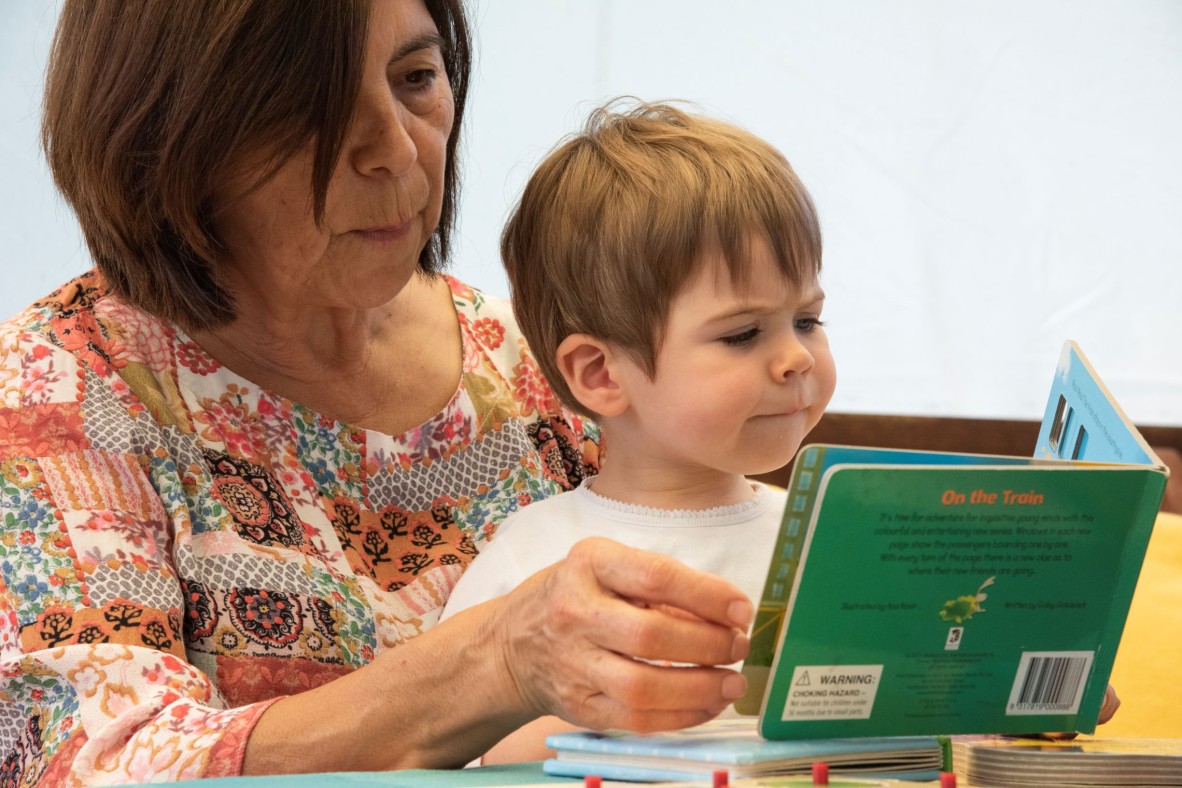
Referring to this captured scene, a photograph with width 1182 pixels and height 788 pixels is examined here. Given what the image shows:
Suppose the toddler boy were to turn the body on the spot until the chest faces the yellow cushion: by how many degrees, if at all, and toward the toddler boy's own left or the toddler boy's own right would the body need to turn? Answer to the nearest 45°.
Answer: approximately 90° to the toddler boy's own left

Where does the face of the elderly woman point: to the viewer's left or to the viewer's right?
to the viewer's right

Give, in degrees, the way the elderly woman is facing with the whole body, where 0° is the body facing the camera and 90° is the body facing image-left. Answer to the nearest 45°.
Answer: approximately 315°

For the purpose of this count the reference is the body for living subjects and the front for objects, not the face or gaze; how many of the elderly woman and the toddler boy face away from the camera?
0

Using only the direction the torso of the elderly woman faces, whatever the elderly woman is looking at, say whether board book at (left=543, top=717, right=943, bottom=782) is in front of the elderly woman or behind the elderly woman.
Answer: in front

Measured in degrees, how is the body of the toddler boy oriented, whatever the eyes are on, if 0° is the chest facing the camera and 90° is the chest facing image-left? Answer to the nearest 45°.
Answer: approximately 315°
